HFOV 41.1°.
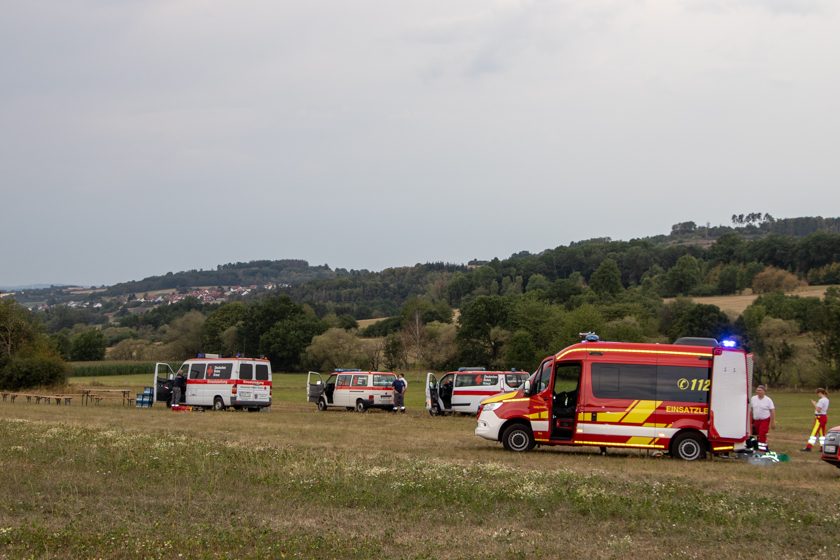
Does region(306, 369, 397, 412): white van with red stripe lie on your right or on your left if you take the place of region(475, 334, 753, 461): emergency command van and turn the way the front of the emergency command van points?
on your right

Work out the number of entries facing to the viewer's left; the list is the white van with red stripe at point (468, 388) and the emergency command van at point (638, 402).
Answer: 2

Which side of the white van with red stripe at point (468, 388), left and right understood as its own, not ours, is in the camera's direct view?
left

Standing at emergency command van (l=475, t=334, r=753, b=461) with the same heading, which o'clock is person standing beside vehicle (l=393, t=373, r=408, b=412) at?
The person standing beside vehicle is roughly at 2 o'clock from the emergency command van.

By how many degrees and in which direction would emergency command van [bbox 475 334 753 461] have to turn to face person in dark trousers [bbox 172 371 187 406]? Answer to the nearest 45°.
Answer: approximately 45° to its right

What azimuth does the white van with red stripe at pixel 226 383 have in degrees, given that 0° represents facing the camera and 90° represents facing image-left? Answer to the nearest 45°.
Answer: approximately 135°

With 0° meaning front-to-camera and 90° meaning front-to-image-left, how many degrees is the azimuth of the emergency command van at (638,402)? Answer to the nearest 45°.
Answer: approximately 90°

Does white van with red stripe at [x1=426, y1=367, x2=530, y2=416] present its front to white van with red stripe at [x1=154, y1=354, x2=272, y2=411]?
yes
